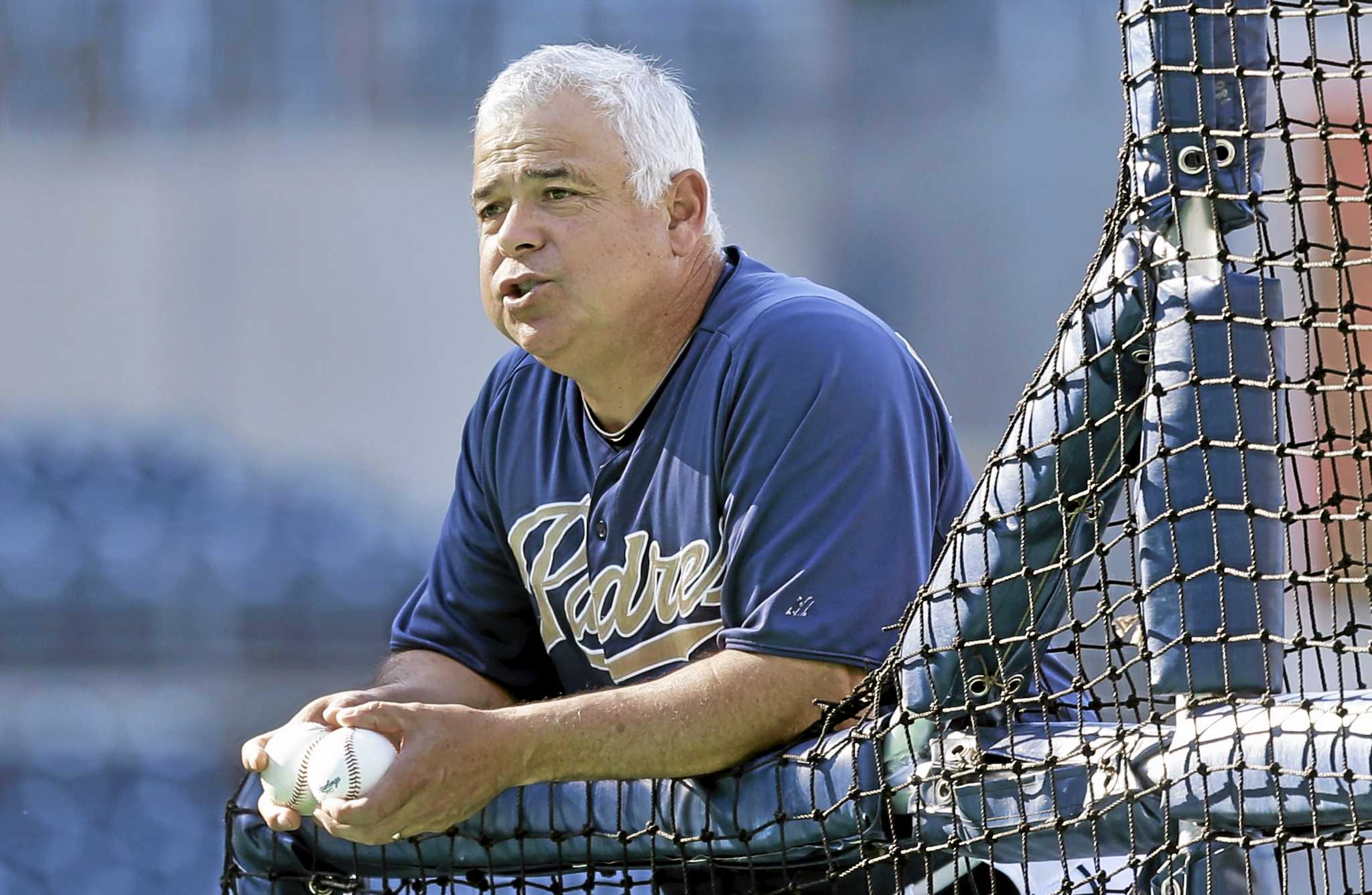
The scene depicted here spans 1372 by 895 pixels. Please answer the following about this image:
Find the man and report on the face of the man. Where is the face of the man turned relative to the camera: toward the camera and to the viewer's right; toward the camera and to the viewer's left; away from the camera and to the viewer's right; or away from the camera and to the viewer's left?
toward the camera and to the viewer's left

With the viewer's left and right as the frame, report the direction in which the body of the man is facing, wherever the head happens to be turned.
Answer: facing the viewer and to the left of the viewer
